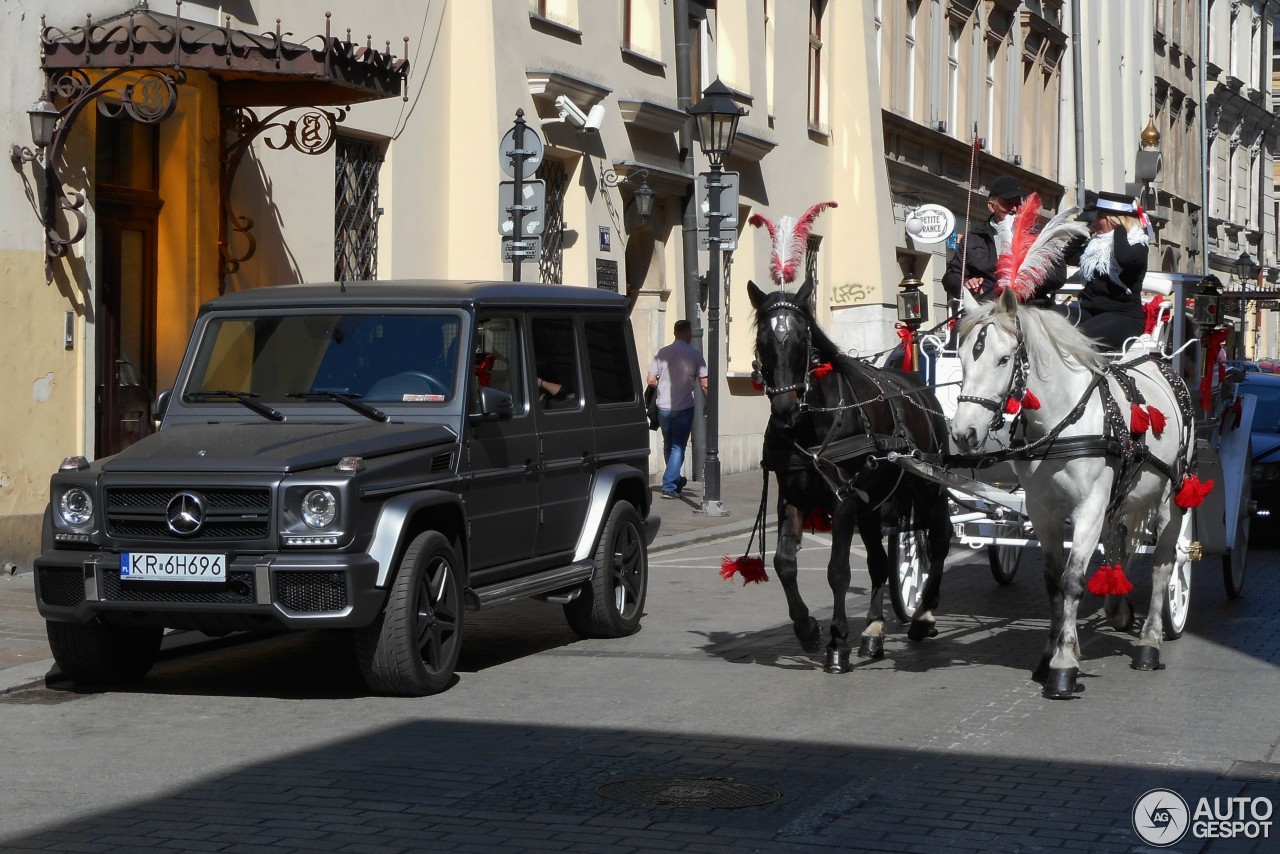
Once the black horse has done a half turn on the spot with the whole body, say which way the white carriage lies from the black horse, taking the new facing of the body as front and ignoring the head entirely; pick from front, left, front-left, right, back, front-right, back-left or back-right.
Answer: front

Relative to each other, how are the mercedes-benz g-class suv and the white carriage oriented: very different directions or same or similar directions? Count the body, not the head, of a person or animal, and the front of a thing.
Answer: same or similar directions

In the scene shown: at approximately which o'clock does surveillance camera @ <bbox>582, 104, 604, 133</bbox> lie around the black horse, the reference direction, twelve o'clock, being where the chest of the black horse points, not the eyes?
The surveillance camera is roughly at 4 o'clock from the black horse.

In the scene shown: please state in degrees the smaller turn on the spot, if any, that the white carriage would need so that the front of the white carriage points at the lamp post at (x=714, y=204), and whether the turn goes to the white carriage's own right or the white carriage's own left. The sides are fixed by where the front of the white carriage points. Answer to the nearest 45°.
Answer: approximately 90° to the white carriage's own right

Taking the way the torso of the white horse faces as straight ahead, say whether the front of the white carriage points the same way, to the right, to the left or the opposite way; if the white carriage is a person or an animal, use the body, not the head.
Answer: the same way

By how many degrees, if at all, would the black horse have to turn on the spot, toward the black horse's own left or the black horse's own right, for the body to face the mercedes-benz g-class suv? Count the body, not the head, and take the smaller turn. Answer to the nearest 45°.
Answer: approximately 45° to the black horse's own right

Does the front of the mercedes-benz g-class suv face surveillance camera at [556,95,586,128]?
no

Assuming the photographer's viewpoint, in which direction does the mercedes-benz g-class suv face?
facing the viewer and to the left of the viewer

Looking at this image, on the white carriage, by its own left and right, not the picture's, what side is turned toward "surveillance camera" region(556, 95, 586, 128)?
right

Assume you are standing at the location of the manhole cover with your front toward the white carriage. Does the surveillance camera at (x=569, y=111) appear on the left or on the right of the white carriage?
left

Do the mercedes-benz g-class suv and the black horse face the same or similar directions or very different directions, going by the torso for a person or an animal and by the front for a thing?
same or similar directions

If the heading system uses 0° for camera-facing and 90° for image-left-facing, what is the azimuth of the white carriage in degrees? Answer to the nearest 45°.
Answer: approximately 45°

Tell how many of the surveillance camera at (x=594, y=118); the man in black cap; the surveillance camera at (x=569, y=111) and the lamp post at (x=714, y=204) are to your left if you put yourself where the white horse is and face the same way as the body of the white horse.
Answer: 0

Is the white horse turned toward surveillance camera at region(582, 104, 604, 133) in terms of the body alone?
no

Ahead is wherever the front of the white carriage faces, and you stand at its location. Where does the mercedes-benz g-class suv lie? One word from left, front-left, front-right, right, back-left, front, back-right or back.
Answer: front

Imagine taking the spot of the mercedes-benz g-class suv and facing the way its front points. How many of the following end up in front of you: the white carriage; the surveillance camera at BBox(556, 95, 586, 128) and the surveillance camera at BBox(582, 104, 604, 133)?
0

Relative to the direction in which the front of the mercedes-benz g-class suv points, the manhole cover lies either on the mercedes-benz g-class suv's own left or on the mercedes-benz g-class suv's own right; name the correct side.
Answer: on the mercedes-benz g-class suv's own left

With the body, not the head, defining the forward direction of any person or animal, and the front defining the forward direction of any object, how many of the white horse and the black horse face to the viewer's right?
0

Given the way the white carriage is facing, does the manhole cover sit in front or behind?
in front

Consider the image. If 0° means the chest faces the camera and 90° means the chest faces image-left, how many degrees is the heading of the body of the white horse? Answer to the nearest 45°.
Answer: approximately 45°
